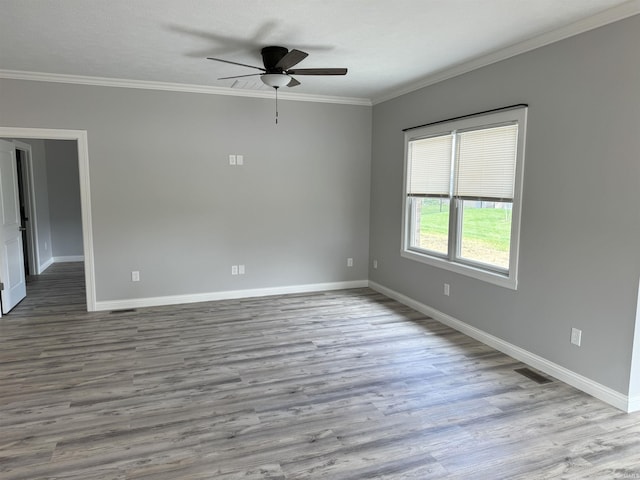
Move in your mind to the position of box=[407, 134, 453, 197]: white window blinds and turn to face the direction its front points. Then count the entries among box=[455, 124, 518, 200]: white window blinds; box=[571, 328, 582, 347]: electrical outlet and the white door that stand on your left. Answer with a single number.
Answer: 2

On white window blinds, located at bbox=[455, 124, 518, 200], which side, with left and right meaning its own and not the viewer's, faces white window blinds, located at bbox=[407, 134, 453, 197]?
right

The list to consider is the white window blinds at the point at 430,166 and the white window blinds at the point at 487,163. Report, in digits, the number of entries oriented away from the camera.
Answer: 0

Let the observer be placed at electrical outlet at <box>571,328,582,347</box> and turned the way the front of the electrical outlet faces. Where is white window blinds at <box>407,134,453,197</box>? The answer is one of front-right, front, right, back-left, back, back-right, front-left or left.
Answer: right

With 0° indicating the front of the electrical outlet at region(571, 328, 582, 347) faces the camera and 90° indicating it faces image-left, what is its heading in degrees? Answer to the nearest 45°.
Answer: approximately 45°

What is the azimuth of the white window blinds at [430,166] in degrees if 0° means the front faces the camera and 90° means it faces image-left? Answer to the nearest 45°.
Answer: approximately 45°

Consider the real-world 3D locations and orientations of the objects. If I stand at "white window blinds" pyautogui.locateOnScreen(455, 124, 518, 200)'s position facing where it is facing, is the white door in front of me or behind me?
in front

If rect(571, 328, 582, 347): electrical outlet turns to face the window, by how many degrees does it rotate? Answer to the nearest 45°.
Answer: approximately 90° to its right

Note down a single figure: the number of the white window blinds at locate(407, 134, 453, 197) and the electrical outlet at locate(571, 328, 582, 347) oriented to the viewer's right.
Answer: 0

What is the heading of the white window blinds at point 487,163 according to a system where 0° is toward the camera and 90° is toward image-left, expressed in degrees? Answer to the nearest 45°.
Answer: approximately 45°
